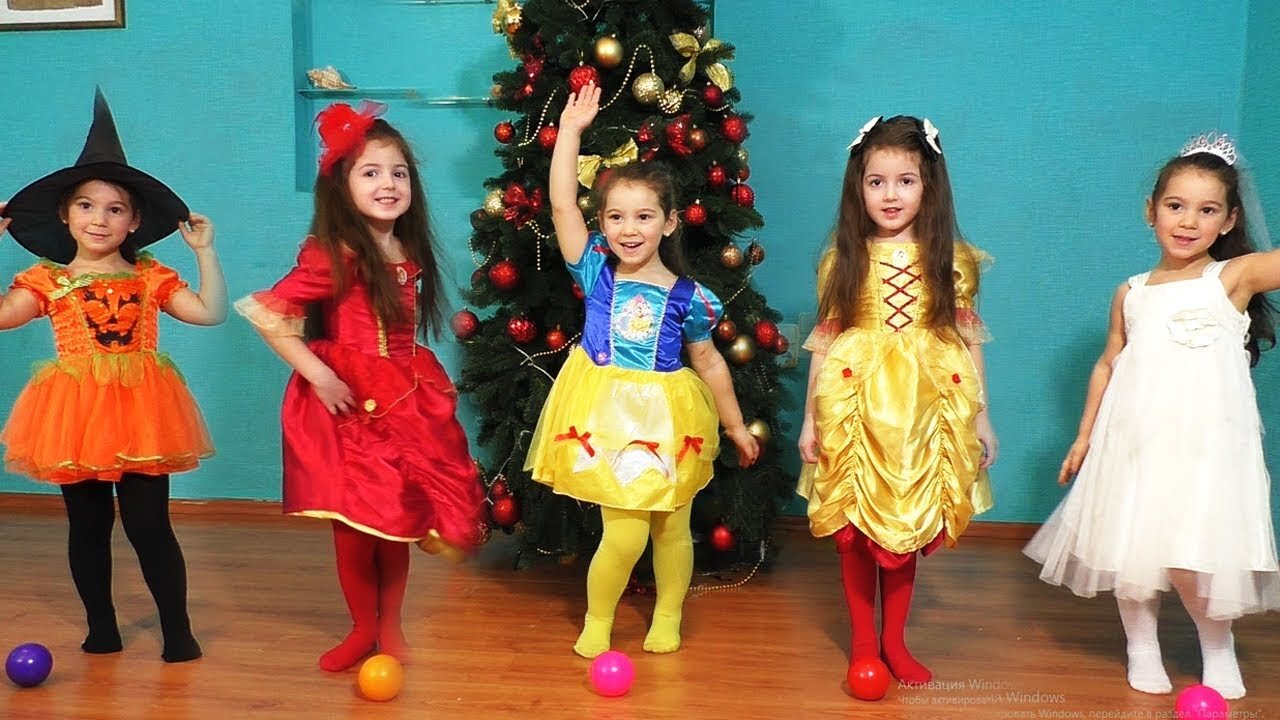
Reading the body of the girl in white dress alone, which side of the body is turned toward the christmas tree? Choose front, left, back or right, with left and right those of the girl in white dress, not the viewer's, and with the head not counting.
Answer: right

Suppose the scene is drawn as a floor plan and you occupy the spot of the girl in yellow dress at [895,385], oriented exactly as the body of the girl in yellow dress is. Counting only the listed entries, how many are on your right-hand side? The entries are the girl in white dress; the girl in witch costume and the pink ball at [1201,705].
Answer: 1

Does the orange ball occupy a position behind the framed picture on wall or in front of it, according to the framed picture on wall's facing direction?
in front

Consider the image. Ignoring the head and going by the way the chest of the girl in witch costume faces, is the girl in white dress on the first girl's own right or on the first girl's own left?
on the first girl's own left

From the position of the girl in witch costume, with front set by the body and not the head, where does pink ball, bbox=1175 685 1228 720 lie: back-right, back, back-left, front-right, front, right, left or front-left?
front-left

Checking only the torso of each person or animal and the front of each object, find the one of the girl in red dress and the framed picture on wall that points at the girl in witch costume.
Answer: the framed picture on wall

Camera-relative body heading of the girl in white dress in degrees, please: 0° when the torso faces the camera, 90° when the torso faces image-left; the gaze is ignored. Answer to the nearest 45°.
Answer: approximately 0°
